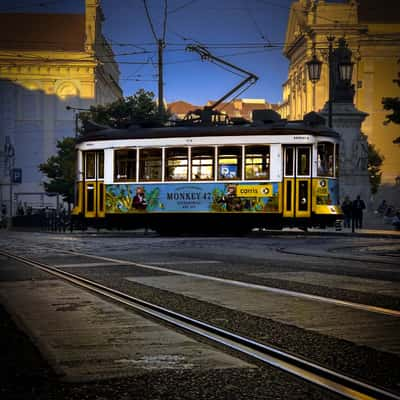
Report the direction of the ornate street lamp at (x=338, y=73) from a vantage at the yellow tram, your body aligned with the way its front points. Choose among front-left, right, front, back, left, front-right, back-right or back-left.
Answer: front-left

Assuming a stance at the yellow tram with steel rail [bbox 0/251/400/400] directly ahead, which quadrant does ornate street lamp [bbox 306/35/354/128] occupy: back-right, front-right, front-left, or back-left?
back-left

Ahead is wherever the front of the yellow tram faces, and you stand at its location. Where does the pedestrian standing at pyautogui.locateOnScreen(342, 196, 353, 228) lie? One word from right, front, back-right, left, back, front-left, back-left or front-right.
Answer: front-left

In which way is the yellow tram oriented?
to the viewer's right
